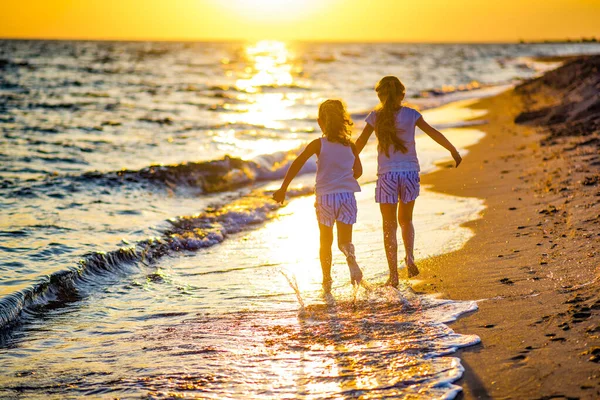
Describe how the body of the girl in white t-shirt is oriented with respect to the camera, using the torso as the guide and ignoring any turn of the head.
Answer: away from the camera

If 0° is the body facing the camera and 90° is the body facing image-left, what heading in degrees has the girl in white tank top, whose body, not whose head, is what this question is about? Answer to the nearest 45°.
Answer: approximately 180°

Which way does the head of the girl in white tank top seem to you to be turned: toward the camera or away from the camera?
away from the camera

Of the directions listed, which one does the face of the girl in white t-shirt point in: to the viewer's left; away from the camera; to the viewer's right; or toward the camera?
away from the camera

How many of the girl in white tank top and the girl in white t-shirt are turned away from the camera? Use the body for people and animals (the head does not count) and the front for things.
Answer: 2
